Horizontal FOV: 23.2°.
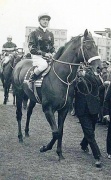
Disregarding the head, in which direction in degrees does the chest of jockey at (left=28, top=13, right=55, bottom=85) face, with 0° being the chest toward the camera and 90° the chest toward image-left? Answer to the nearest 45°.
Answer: approximately 315°

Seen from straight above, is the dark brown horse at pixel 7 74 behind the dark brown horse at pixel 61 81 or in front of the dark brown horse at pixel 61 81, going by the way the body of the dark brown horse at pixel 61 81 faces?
behind

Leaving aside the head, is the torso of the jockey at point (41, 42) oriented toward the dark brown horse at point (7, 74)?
no

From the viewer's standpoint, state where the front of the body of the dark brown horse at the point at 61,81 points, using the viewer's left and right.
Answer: facing the viewer and to the right of the viewer
